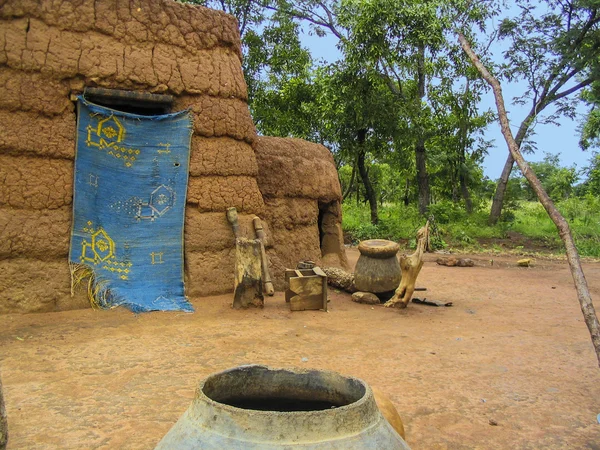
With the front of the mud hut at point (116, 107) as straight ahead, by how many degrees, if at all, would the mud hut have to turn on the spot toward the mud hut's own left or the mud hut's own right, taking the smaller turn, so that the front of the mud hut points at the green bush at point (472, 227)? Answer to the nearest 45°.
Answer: approximately 135° to the mud hut's own left

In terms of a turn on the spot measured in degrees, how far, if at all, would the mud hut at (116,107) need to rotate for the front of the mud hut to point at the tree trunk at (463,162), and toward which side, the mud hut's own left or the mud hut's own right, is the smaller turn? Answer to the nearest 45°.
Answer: approximately 135° to the mud hut's own left

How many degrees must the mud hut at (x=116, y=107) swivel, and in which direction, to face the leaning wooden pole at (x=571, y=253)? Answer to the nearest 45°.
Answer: approximately 45° to its left

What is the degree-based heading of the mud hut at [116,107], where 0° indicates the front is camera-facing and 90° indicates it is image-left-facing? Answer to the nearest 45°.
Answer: approximately 0°

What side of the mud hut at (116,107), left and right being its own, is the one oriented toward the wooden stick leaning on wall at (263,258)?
left

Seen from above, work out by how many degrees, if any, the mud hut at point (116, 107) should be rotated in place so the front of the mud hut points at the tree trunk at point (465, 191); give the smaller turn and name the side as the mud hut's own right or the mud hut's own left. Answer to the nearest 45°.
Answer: approximately 135° to the mud hut's own left

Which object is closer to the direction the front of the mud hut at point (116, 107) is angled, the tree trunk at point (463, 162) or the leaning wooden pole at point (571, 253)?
the leaning wooden pole

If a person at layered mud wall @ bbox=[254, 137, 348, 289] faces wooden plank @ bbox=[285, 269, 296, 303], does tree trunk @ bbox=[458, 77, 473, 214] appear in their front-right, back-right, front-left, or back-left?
back-left

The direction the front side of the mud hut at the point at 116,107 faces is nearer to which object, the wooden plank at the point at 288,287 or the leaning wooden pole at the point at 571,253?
the leaning wooden pole
